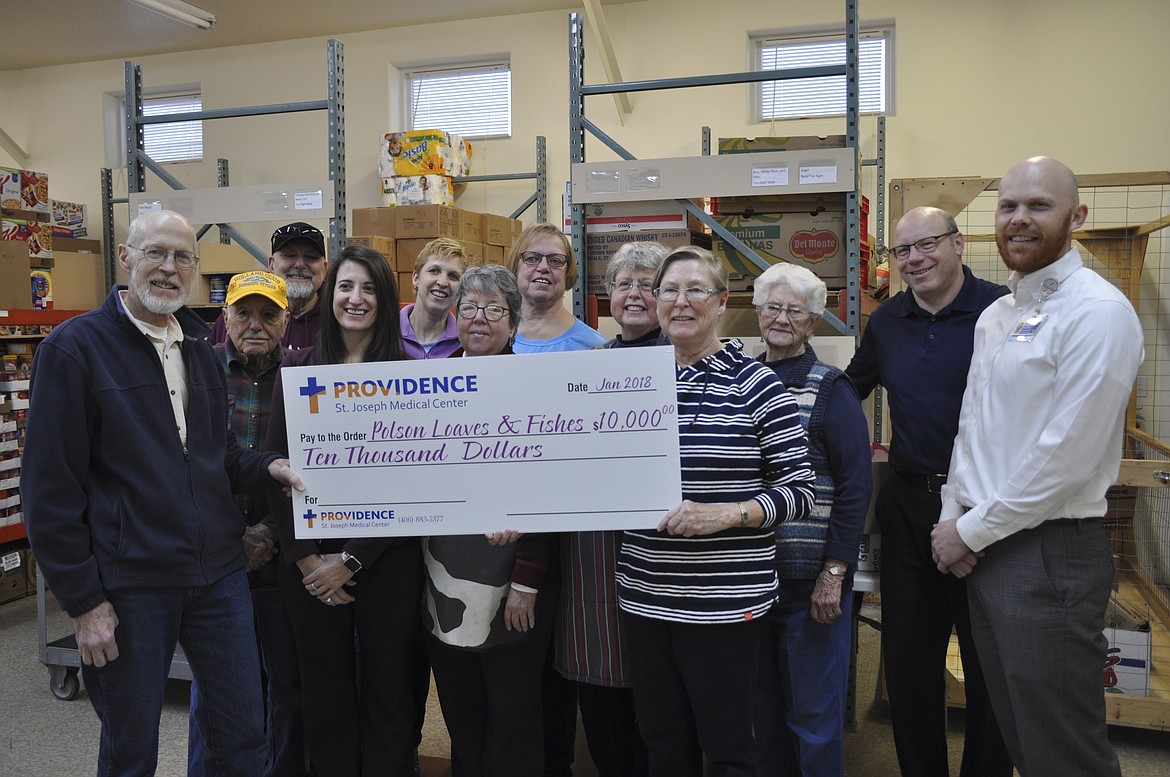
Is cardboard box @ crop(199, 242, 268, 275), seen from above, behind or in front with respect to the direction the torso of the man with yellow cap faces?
behind

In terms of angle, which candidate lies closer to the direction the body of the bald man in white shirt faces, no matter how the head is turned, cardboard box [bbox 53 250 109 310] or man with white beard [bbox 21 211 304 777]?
the man with white beard

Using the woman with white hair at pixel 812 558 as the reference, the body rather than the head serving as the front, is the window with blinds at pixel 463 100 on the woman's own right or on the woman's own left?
on the woman's own right

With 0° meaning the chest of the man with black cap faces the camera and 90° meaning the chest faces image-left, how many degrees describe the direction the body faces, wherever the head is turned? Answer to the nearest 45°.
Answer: approximately 0°

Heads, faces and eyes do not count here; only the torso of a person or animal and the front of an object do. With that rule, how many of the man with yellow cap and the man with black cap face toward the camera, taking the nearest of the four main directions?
2

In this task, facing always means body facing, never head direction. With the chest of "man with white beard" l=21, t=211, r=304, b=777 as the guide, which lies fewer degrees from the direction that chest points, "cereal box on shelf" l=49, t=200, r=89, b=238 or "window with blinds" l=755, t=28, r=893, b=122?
the window with blinds

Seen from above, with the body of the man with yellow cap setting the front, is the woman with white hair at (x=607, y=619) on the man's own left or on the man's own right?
on the man's own left
